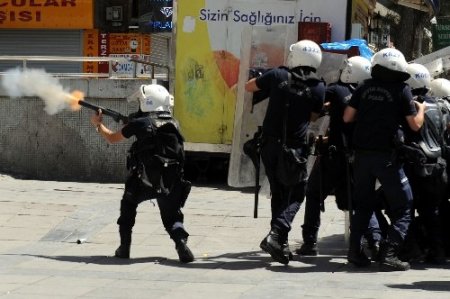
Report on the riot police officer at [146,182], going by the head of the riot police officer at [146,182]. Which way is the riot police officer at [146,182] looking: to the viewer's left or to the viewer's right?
to the viewer's left

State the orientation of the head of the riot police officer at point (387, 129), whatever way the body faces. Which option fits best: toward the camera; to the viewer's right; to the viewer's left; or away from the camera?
away from the camera

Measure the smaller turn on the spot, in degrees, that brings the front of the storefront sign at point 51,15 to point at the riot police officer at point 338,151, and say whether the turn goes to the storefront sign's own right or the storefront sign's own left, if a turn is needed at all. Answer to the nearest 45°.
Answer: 0° — it already faces them

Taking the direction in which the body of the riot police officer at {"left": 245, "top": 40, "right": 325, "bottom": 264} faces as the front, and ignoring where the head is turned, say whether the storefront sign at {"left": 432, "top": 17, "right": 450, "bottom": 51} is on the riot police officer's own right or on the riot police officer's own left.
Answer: on the riot police officer's own right

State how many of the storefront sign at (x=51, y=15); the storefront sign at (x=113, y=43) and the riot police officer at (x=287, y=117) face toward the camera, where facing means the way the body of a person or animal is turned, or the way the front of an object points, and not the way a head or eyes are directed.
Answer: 2

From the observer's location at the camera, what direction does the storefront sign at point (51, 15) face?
facing the viewer

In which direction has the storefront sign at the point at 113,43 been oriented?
toward the camera

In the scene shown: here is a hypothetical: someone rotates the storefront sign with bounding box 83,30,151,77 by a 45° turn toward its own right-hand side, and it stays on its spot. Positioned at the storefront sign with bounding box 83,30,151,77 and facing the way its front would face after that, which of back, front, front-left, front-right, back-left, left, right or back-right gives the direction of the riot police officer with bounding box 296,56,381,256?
front-left

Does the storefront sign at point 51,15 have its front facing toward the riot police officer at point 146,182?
yes

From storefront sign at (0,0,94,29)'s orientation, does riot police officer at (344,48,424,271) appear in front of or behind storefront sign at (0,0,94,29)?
in front

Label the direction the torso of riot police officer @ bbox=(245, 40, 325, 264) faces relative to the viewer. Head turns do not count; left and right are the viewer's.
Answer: facing away from the viewer and to the left of the viewer

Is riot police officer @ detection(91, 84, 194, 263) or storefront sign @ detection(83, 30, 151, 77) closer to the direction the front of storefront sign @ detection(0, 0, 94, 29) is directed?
the riot police officer

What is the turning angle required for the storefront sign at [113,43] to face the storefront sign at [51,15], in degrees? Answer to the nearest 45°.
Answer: approximately 90° to its right

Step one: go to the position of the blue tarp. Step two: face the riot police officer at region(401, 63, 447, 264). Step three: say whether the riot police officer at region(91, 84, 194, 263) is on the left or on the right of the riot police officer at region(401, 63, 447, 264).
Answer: right

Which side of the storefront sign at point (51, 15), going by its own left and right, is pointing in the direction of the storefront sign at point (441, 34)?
left
